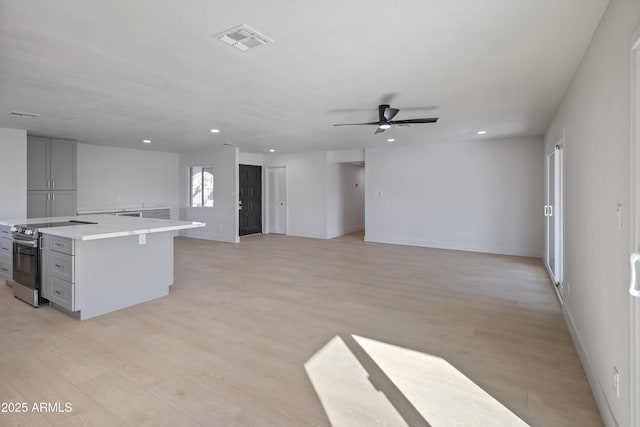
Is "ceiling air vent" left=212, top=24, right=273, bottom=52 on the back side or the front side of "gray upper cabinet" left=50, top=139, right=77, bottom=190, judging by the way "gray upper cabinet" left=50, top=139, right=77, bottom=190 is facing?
on the front side

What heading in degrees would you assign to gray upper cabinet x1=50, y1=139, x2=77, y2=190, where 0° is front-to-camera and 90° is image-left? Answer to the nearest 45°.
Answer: approximately 0°

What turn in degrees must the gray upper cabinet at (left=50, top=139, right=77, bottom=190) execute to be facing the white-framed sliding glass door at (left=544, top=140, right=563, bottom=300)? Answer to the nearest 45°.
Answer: approximately 45° to its left

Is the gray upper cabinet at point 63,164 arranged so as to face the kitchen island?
yes

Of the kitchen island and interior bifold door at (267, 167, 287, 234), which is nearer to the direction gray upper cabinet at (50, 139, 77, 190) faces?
the kitchen island

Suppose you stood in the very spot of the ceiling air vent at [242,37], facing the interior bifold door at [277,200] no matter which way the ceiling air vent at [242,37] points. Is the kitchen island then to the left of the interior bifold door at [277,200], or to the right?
left
